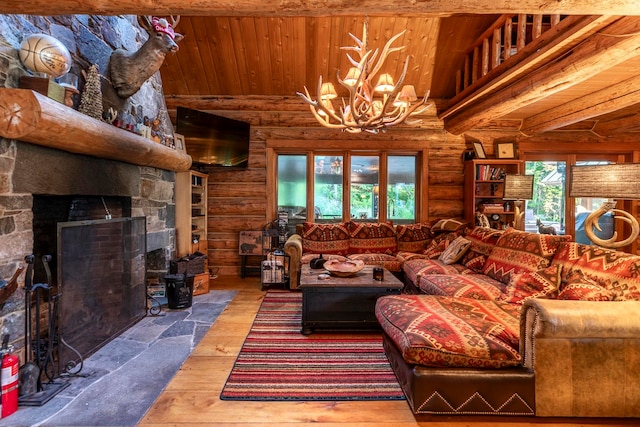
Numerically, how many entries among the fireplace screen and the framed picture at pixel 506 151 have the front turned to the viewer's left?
0

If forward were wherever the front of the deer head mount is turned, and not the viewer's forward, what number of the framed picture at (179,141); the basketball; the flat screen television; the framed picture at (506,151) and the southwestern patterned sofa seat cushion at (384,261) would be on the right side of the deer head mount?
1

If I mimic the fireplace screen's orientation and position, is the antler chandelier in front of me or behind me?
in front

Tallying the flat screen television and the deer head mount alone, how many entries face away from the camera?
0

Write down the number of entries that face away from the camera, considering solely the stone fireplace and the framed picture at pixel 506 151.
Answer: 0

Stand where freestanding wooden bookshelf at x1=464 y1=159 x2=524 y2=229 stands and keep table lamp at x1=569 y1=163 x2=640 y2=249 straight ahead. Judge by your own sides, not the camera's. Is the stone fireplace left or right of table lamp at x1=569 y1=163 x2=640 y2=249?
right

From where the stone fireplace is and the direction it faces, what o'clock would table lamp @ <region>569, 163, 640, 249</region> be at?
The table lamp is roughly at 12 o'clock from the stone fireplace.

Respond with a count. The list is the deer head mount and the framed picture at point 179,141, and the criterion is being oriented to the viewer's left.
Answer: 0

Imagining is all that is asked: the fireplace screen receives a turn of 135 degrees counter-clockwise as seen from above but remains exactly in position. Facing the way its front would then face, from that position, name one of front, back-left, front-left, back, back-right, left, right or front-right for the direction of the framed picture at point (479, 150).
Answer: right

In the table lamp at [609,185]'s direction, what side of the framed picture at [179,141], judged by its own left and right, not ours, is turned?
front

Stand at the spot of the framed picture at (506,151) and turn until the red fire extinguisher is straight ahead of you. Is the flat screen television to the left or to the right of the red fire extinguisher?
right

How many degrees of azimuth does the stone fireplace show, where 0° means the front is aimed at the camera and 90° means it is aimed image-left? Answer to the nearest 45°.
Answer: approximately 315°

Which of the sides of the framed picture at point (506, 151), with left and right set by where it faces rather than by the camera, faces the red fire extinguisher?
front

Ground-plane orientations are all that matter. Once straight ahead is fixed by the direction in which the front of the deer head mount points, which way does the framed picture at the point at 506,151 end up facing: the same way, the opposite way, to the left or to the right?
to the right

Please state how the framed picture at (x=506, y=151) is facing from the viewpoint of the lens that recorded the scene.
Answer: facing the viewer

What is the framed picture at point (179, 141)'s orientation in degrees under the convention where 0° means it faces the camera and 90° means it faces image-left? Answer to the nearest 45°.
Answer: approximately 315°

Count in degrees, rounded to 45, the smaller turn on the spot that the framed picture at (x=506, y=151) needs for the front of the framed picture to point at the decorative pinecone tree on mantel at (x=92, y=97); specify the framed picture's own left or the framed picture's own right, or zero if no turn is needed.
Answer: approximately 45° to the framed picture's own right

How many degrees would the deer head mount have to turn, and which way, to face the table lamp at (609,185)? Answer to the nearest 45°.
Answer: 0° — it already faces it

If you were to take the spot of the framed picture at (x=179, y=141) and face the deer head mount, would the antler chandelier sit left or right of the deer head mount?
left
